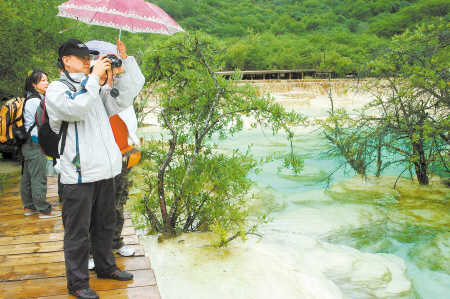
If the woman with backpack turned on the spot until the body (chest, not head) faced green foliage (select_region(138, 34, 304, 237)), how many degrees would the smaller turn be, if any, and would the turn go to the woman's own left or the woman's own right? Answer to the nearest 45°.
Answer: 0° — they already face it

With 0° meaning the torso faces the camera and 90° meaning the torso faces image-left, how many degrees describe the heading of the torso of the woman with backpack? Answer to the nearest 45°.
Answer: approximately 270°

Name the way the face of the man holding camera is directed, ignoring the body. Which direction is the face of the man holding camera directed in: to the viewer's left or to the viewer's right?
to the viewer's right

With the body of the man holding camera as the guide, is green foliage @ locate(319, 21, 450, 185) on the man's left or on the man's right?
on the man's left

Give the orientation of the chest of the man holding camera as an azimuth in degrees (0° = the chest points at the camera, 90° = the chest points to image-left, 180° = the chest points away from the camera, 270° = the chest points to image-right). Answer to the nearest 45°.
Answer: approximately 315°

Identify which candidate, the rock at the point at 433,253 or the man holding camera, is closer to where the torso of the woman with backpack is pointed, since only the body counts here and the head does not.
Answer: the rock

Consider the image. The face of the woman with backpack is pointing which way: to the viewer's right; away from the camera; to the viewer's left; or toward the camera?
to the viewer's right

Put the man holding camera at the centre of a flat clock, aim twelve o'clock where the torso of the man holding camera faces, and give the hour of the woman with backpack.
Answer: The woman with backpack is roughly at 7 o'clock from the man holding camera.
